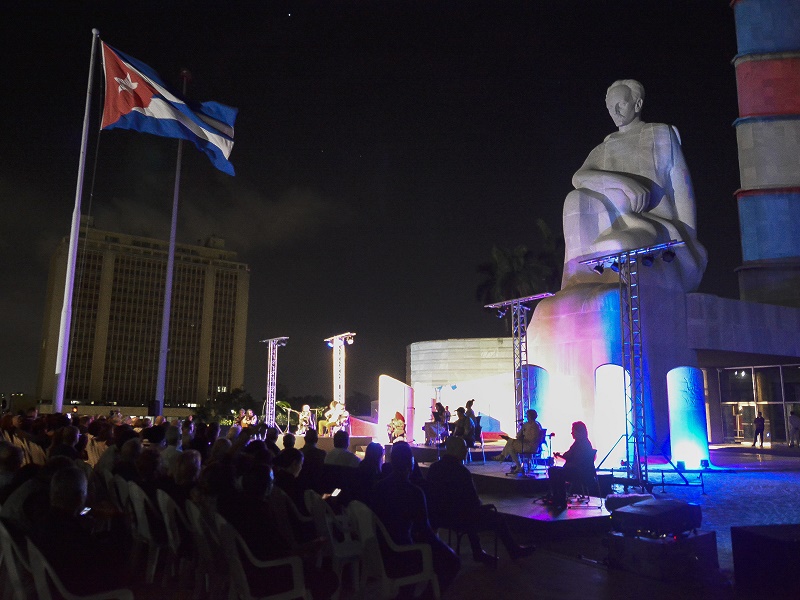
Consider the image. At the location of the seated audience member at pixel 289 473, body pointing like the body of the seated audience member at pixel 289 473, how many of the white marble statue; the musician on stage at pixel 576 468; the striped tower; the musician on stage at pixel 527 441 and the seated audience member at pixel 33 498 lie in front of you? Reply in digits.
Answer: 4

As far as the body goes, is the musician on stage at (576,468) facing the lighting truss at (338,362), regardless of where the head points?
no

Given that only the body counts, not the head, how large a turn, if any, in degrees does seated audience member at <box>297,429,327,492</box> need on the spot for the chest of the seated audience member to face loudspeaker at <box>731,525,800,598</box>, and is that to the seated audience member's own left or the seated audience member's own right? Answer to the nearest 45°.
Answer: approximately 90° to the seated audience member's own right

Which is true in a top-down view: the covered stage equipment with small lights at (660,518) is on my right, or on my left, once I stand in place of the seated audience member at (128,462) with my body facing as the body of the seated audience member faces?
on my right

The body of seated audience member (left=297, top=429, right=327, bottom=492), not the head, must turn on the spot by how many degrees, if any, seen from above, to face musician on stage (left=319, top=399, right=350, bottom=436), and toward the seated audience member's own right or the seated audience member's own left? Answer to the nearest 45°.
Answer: approximately 45° to the seated audience member's own left

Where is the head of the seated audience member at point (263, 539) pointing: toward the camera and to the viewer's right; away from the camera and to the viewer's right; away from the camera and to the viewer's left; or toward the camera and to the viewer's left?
away from the camera and to the viewer's right

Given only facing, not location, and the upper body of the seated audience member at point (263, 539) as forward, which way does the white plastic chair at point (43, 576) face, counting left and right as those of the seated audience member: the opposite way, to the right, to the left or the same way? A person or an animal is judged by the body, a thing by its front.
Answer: the same way

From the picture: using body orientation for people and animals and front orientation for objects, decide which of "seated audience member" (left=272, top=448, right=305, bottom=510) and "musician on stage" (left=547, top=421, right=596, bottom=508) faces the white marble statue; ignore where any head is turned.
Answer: the seated audience member

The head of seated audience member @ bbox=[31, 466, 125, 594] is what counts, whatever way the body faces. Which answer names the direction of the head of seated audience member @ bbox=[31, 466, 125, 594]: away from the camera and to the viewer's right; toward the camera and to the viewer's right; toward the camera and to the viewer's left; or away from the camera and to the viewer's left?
away from the camera and to the viewer's right

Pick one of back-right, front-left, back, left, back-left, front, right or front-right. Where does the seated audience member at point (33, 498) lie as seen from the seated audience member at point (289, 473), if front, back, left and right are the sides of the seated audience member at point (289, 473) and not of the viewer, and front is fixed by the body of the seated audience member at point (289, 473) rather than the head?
back

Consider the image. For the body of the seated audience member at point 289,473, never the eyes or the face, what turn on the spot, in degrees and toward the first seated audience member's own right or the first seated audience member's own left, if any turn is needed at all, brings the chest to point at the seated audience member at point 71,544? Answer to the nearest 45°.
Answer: approximately 180°

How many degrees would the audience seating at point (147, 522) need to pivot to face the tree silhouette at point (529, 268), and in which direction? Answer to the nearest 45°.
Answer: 0° — it already faces it

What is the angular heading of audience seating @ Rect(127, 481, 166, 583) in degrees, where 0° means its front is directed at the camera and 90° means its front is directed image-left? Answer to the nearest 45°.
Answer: approximately 225°

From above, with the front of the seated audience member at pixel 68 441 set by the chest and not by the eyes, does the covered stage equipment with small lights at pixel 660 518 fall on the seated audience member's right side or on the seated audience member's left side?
on the seated audience member's right side

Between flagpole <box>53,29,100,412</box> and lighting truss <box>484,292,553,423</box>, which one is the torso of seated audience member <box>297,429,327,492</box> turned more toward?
the lighting truss

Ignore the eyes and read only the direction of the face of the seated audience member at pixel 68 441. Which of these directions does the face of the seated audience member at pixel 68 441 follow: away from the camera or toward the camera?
away from the camera

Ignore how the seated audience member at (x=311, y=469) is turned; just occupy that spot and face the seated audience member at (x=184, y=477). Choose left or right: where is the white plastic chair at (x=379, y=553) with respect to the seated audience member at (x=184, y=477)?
left

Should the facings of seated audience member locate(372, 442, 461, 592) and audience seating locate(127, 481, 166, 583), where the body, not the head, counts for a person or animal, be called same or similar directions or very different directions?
same or similar directions

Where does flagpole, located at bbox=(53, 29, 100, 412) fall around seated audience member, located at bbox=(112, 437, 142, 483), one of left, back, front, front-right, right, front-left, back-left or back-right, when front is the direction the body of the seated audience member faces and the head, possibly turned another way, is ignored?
front-left
